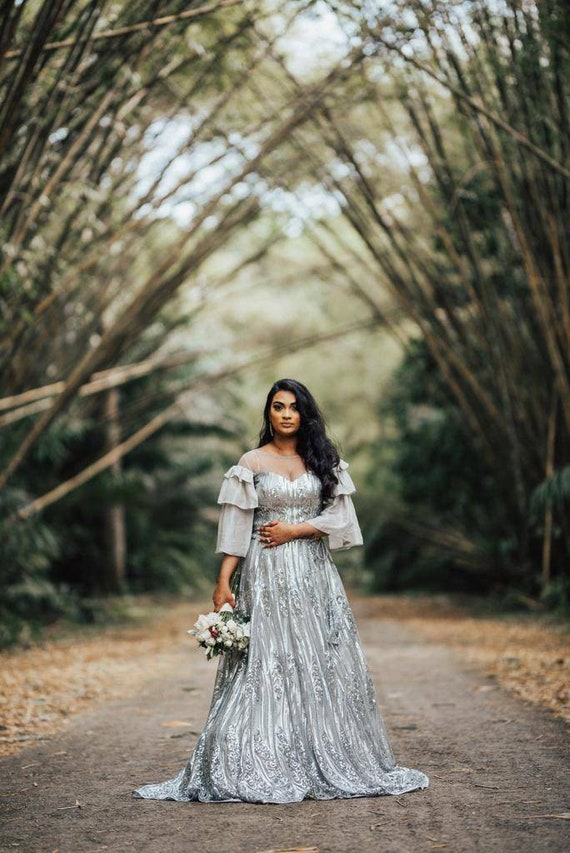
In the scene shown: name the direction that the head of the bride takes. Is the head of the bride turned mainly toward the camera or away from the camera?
toward the camera

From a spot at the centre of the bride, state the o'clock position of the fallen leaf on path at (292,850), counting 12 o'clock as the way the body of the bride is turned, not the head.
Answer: The fallen leaf on path is roughly at 12 o'clock from the bride.

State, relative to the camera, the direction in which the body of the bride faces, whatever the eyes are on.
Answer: toward the camera
